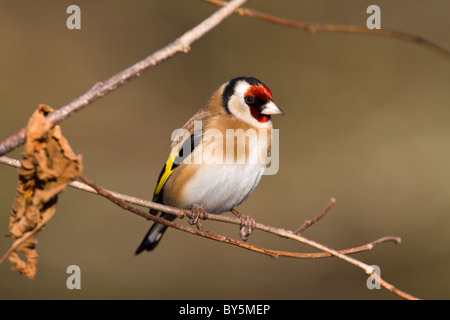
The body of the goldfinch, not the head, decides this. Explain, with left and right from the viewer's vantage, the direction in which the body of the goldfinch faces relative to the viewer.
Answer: facing the viewer and to the right of the viewer

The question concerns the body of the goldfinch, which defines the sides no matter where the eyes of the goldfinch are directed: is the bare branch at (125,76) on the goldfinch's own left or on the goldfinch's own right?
on the goldfinch's own right

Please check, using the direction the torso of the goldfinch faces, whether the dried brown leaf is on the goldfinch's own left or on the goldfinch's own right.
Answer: on the goldfinch's own right
